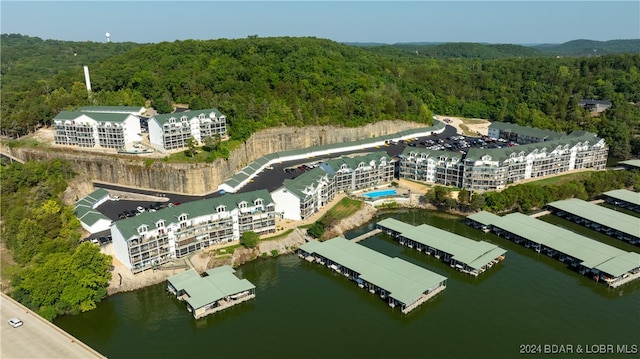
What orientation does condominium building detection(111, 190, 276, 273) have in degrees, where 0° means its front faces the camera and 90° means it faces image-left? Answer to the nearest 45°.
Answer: approximately 315°

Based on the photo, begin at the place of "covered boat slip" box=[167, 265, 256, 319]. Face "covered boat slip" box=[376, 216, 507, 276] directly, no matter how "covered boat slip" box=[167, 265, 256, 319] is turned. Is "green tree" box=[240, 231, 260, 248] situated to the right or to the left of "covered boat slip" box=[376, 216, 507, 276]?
left

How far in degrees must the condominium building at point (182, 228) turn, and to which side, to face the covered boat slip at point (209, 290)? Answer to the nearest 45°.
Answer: approximately 45° to its right

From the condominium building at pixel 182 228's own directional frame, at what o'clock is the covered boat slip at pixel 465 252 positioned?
The covered boat slip is roughly at 11 o'clock from the condominium building.

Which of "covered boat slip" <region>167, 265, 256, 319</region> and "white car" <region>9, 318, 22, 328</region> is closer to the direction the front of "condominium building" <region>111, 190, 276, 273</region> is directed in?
the covered boat slip

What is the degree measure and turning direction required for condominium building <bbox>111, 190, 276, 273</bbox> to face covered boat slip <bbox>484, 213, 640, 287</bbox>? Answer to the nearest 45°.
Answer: approximately 45° to its left

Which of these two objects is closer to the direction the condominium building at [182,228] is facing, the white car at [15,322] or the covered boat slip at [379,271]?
the covered boat slip

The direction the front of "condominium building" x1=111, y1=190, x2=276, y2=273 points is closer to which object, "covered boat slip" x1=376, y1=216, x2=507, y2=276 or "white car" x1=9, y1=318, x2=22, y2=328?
the covered boat slip

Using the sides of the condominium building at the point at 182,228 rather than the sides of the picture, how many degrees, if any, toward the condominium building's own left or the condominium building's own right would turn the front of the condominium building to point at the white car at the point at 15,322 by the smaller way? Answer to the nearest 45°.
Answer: approximately 90° to the condominium building's own right
